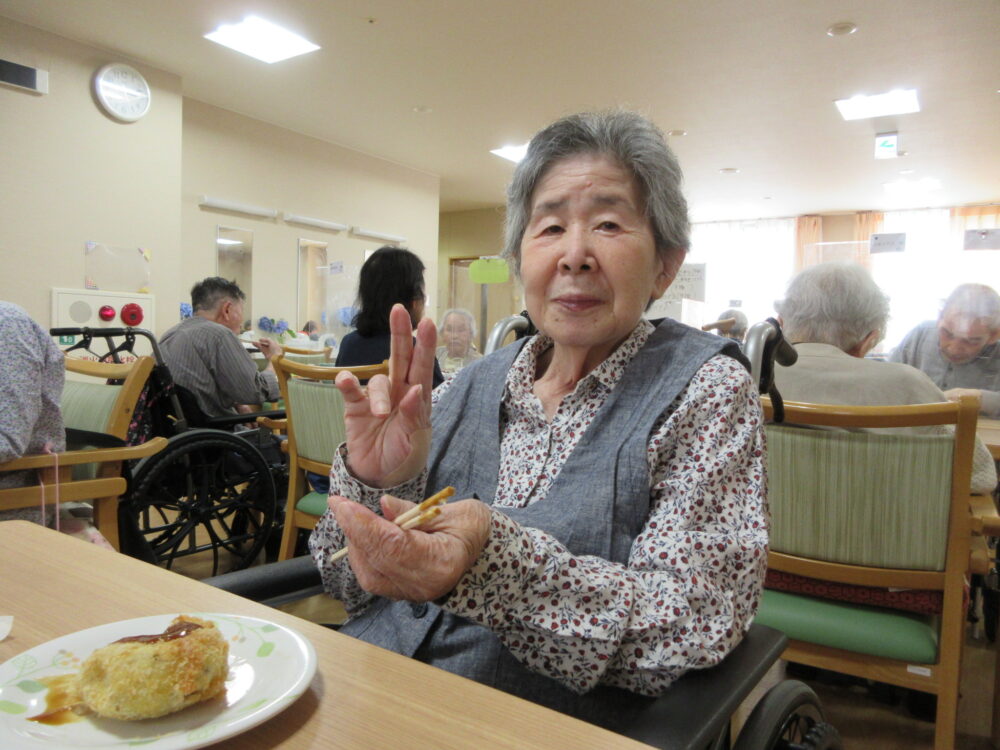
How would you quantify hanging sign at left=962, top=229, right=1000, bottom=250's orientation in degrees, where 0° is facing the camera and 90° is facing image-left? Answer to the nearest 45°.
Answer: approximately 0°

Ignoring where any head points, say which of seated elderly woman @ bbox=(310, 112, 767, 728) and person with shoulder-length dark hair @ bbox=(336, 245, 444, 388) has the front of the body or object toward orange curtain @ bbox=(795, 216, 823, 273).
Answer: the person with shoulder-length dark hair

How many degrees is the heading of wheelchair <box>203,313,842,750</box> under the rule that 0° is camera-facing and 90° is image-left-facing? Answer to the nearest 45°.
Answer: approximately 45°

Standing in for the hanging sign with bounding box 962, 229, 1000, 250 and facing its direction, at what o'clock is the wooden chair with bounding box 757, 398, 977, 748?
The wooden chair is roughly at 12 o'clock from the hanging sign.

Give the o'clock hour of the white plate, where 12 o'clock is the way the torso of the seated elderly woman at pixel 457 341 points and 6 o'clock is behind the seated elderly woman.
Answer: The white plate is roughly at 12 o'clock from the seated elderly woman.

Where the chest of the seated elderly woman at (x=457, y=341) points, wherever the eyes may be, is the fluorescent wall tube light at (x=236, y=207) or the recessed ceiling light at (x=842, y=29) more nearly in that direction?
the recessed ceiling light

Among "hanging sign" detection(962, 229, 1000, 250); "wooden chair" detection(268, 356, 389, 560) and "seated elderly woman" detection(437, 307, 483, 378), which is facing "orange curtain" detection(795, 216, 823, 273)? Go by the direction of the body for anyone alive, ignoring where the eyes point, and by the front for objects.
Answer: the wooden chair

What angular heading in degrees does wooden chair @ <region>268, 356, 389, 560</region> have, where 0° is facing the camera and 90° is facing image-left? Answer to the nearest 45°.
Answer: approximately 225°

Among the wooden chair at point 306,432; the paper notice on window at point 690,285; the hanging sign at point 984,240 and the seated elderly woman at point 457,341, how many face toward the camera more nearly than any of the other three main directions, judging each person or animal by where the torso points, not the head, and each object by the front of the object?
3

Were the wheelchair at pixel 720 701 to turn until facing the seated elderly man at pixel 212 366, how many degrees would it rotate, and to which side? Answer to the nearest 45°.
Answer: approximately 90° to its right

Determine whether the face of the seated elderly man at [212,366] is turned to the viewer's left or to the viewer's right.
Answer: to the viewer's right
